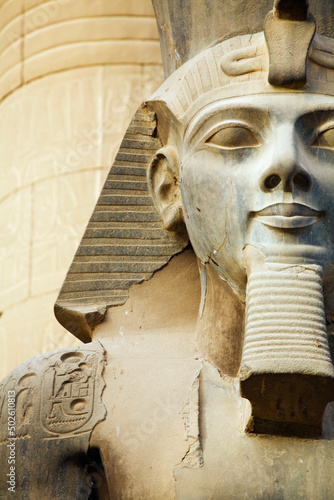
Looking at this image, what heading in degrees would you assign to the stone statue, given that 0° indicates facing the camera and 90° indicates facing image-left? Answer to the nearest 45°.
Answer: approximately 0°
